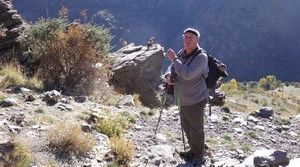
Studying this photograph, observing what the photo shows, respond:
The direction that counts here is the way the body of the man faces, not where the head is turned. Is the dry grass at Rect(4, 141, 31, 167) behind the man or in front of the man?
in front

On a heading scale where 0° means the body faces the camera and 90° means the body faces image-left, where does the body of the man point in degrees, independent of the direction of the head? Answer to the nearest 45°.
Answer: approximately 45°

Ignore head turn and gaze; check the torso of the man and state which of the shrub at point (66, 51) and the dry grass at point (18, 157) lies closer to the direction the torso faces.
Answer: the dry grass

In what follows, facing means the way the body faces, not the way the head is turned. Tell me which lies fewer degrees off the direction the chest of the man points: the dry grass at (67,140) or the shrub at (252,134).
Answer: the dry grass

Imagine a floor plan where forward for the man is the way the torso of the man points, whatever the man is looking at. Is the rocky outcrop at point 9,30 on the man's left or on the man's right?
on the man's right

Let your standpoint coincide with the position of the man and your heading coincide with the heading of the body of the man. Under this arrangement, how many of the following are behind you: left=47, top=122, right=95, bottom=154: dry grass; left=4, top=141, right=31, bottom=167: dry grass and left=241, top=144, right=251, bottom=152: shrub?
1

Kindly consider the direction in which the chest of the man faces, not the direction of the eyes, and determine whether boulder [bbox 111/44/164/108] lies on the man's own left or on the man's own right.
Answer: on the man's own right

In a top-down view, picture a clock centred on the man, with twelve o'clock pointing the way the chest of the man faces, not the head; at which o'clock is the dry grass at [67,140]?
The dry grass is roughly at 1 o'clock from the man.

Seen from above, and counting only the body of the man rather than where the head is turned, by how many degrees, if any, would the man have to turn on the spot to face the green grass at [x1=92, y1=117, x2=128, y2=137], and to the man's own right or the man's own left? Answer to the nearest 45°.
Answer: approximately 90° to the man's own right

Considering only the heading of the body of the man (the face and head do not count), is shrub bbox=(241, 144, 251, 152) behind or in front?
behind

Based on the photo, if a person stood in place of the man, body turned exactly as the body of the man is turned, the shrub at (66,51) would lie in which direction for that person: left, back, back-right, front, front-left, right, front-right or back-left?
right
